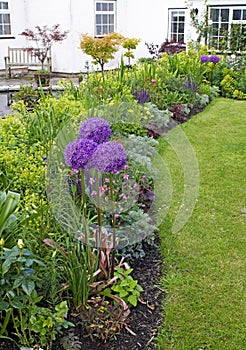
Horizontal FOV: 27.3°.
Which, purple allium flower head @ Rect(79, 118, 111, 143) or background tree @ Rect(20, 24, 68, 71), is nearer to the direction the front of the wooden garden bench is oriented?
the purple allium flower head

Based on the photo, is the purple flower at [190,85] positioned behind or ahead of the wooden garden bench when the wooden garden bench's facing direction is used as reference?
ahead

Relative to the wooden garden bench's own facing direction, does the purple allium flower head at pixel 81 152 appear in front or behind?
in front

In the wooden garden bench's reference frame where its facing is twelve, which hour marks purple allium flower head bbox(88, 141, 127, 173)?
The purple allium flower head is roughly at 12 o'clock from the wooden garden bench.

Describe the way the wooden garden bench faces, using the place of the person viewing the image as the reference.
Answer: facing the viewer

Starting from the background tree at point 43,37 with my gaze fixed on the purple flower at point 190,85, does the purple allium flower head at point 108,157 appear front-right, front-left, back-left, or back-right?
front-right

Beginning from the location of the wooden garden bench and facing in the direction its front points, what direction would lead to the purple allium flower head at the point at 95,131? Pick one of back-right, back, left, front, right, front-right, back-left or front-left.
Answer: front

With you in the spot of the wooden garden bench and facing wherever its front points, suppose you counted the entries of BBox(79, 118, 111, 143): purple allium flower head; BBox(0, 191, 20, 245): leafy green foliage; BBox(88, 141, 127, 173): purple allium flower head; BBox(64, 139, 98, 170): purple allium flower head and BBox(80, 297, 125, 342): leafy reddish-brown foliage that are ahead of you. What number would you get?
5

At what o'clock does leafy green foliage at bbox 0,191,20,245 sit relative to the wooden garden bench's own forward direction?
The leafy green foliage is roughly at 12 o'clock from the wooden garden bench.

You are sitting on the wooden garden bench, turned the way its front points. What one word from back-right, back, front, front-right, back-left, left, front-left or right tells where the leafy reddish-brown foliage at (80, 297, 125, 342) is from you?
front

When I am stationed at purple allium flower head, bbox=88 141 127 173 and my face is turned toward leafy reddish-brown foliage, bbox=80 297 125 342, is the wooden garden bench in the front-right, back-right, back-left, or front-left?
back-right

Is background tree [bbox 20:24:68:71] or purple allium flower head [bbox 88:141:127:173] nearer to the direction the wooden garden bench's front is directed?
the purple allium flower head
